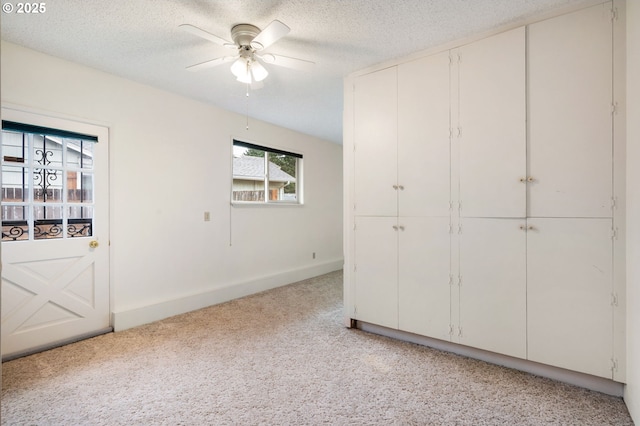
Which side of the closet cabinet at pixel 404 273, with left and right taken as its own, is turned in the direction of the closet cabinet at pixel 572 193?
left

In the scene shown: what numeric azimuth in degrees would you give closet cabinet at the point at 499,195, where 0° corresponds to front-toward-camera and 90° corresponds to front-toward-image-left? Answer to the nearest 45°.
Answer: approximately 45°

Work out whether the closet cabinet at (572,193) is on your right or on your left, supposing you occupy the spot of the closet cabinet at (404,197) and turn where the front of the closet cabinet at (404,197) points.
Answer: on your left

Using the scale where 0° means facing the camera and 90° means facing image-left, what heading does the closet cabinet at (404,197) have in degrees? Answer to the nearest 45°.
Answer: approximately 45°

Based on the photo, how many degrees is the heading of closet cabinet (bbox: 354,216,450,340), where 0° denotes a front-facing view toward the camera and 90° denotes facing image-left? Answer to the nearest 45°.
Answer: approximately 45°
